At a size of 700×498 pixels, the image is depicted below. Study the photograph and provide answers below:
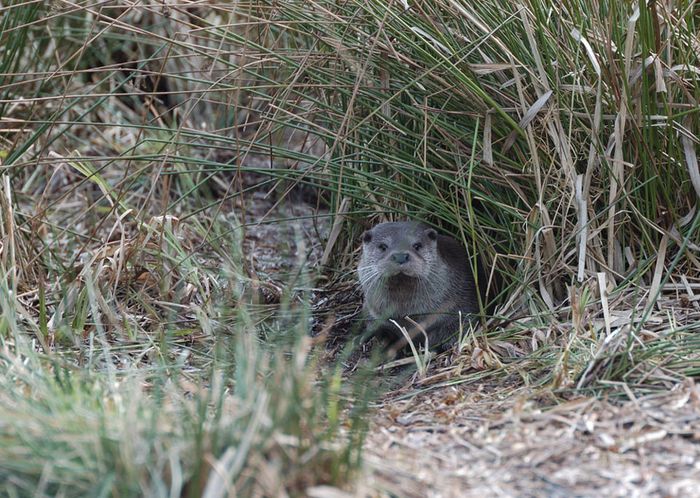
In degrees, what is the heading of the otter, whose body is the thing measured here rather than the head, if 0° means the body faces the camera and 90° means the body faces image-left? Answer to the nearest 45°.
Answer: approximately 45°
